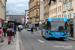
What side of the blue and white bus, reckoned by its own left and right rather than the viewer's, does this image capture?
front
